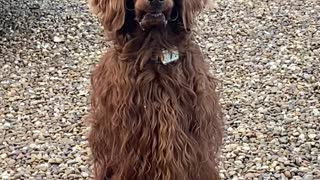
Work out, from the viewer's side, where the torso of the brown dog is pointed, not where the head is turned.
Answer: toward the camera
